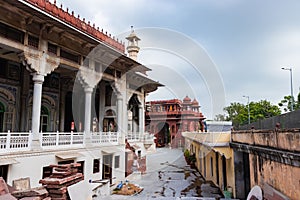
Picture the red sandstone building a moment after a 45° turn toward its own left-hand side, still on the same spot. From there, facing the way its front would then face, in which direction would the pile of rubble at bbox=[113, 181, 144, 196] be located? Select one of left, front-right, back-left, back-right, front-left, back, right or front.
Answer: front-right

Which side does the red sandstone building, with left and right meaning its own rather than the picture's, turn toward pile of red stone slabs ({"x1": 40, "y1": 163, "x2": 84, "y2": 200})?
front

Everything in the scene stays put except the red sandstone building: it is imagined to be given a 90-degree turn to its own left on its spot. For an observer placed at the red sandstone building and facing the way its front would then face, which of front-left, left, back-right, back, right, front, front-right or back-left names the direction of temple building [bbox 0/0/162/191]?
right

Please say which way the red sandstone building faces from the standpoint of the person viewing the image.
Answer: facing the viewer

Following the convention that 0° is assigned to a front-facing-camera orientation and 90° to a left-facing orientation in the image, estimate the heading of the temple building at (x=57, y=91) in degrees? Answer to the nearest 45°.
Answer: approximately 315°
